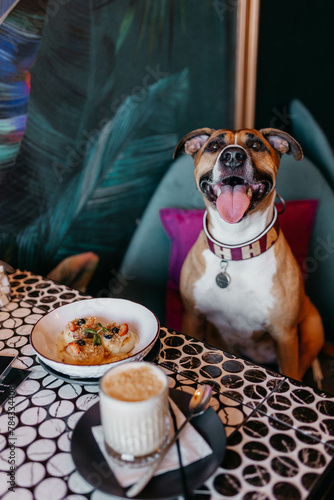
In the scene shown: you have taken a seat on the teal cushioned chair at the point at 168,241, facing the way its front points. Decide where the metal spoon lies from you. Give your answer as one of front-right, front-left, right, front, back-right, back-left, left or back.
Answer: front

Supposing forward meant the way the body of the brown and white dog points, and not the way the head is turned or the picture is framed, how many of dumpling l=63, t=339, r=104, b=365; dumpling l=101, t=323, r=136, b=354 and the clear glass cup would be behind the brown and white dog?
0

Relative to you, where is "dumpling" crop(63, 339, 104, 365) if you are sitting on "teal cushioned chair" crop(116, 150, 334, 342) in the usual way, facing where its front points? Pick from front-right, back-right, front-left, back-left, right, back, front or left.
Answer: front

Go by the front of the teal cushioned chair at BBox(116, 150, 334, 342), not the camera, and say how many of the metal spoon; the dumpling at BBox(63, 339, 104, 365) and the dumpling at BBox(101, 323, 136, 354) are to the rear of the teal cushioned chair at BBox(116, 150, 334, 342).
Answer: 0

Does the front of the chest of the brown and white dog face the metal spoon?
yes

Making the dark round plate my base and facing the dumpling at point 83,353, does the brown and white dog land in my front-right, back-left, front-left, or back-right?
front-right

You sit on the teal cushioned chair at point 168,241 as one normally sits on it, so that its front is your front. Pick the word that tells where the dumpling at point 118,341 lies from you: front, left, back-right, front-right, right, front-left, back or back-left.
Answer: front

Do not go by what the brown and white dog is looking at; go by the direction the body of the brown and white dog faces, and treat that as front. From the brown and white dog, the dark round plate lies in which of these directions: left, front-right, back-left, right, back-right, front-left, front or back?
front

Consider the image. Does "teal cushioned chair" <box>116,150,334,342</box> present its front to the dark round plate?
yes

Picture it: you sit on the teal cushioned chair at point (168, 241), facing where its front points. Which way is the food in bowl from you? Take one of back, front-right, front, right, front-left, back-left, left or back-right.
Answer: front

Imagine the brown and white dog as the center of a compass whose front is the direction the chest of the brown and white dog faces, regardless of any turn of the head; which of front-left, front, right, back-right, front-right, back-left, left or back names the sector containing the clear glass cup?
front

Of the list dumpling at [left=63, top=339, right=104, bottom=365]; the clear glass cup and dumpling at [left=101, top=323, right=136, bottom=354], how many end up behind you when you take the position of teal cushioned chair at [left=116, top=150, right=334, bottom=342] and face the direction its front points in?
0

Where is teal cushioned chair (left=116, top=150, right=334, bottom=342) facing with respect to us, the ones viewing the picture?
facing the viewer
